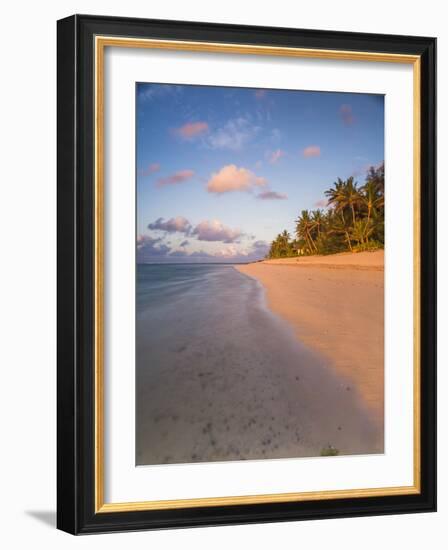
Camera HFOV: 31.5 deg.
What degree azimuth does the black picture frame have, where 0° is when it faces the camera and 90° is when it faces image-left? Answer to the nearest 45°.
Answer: approximately 315°
